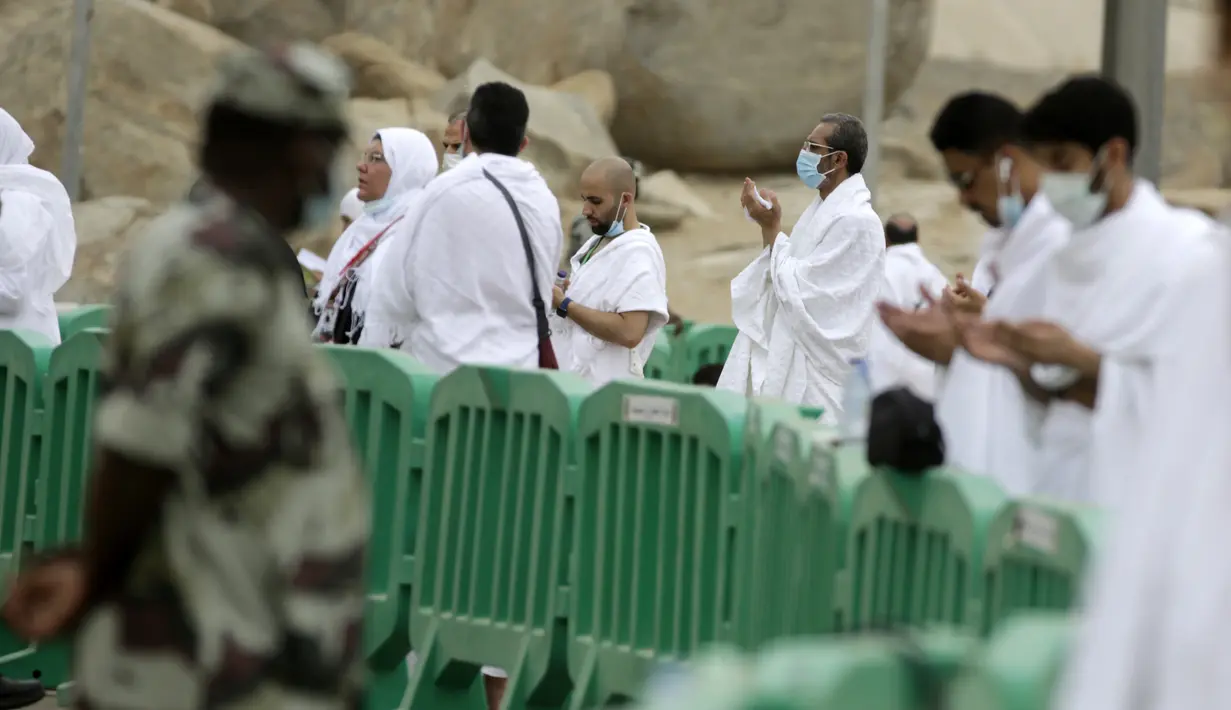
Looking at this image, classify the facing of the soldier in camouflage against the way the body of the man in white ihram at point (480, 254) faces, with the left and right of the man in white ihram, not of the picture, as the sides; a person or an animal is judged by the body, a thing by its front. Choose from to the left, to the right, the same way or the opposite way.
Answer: to the right

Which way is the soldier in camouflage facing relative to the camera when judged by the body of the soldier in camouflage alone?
to the viewer's right

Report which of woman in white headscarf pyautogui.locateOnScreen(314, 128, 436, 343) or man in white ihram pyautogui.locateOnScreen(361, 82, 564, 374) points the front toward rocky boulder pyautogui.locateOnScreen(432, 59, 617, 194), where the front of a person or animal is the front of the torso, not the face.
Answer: the man in white ihram

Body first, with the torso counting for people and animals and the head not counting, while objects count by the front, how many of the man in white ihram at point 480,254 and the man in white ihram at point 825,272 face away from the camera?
1

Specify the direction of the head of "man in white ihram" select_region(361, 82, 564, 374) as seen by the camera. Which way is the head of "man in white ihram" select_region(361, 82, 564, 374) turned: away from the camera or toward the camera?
away from the camera

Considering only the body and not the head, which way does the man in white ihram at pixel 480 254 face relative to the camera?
away from the camera
